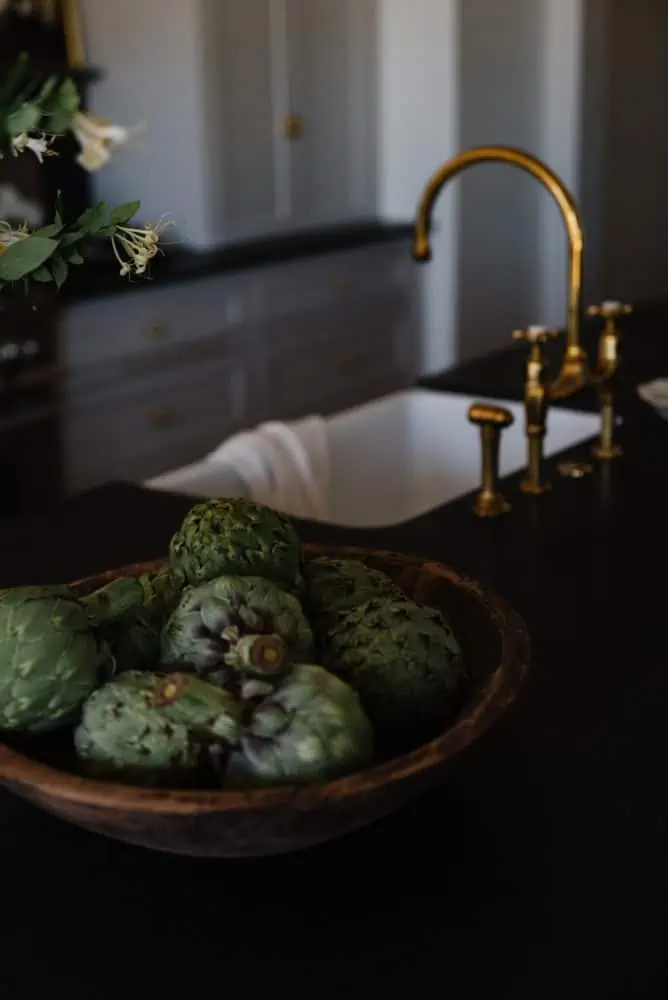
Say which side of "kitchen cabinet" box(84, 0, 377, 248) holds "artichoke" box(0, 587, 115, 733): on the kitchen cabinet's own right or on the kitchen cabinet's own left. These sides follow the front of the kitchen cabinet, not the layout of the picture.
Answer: on the kitchen cabinet's own right

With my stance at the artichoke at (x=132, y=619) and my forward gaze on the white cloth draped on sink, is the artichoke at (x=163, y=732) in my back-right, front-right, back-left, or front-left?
back-right

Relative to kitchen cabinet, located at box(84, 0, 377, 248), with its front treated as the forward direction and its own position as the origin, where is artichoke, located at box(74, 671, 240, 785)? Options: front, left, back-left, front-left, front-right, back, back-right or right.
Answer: front-right

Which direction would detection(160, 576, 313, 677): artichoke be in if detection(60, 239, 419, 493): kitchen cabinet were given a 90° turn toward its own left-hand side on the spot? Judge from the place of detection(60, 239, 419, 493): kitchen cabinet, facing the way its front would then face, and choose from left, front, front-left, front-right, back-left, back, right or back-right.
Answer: back-right

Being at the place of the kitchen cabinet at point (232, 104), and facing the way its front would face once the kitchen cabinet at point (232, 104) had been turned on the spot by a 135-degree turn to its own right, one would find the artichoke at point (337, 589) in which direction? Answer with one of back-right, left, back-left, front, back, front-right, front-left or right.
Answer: left

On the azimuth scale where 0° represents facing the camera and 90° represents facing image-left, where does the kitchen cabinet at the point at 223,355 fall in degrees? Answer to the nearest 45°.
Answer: approximately 315°

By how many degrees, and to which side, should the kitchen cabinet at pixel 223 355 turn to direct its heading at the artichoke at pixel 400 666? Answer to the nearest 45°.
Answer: approximately 45° to its right

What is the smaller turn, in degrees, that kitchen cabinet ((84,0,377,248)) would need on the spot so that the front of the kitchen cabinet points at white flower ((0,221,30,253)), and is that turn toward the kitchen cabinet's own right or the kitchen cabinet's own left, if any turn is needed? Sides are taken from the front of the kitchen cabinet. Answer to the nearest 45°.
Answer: approximately 45° to the kitchen cabinet's own right

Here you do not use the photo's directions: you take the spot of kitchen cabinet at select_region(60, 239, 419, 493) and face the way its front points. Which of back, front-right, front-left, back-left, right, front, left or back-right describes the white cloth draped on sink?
front-right

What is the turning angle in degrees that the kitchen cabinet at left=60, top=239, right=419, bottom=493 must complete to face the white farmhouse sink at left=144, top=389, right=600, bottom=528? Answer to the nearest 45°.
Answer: approximately 45° to its right

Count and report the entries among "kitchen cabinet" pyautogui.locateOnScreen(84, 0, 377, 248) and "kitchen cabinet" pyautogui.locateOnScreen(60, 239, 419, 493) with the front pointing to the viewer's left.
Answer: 0

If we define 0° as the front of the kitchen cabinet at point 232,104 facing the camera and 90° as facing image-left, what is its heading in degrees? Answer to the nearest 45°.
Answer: approximately 315°
